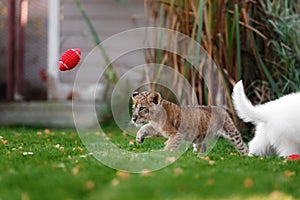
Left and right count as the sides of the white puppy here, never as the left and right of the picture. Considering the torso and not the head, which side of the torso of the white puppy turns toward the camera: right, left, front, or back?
right

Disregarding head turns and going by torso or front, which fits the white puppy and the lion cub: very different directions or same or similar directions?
very different directions

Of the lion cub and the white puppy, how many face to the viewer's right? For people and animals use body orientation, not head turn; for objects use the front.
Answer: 1

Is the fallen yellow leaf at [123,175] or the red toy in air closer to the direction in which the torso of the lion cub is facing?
the red toy in air

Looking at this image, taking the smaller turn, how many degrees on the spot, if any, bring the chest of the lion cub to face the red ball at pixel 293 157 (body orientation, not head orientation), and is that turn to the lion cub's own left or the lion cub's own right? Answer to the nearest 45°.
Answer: approximately 180°

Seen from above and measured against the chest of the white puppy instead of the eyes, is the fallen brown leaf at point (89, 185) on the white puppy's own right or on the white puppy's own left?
on the white puppy's own right

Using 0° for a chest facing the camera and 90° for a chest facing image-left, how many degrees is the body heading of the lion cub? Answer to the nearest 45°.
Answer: approximately 90°

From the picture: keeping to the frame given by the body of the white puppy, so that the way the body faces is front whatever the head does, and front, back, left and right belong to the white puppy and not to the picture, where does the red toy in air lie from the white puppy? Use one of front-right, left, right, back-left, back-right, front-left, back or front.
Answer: back

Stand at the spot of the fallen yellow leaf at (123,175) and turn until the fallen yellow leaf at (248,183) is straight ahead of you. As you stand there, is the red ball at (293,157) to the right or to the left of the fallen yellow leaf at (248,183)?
left

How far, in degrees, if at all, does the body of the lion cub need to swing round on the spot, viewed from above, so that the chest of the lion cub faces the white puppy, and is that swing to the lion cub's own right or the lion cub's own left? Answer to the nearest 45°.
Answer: approximately 180°

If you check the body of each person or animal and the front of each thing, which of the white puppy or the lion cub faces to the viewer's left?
the lion cub
